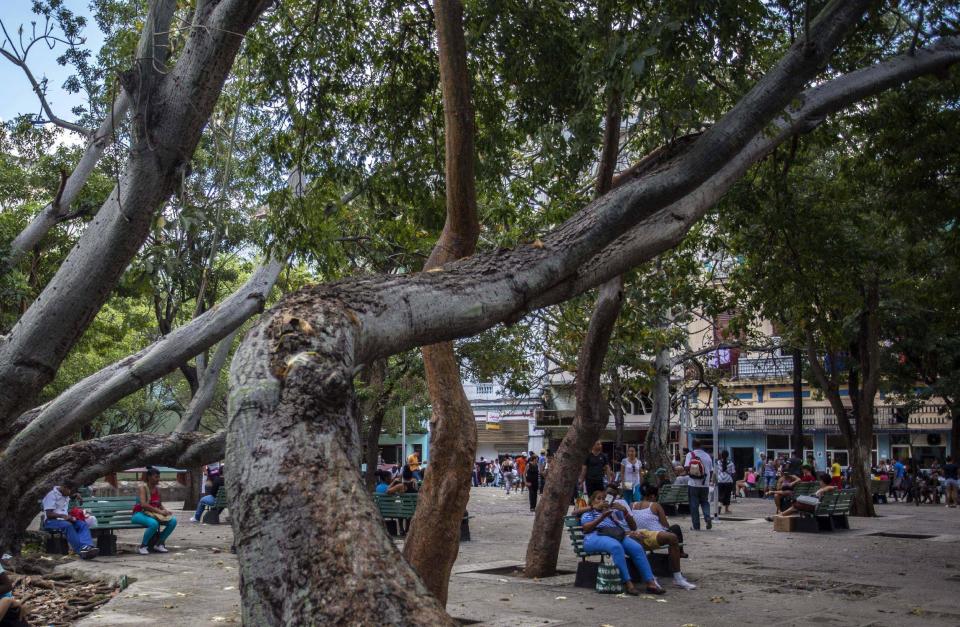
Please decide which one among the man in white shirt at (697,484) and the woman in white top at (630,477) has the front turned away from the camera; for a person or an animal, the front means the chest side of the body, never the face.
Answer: the man in white shirt

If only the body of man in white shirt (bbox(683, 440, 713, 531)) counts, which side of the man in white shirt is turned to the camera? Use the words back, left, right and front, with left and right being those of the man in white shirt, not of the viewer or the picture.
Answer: back

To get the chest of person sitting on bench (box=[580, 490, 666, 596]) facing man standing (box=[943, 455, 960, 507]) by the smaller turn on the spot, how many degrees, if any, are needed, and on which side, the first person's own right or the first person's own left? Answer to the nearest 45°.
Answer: approximately 90° to the first person's own left
